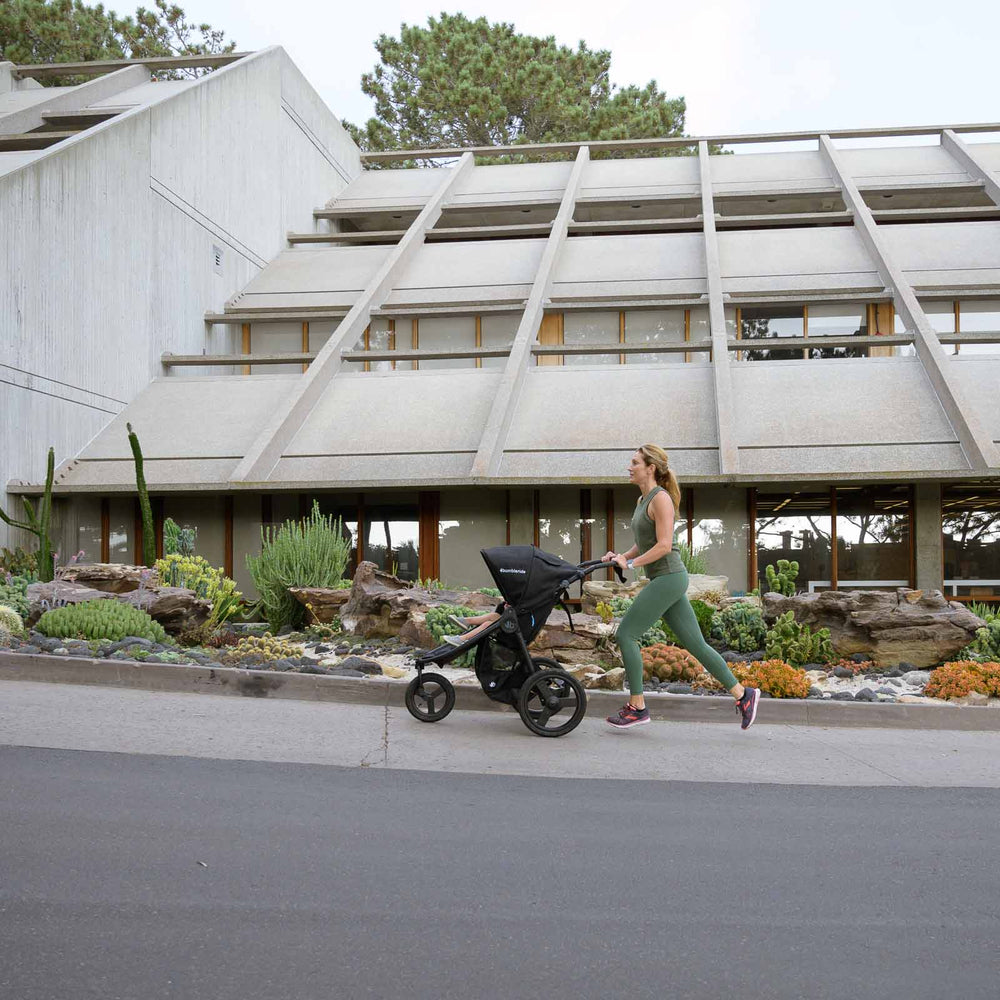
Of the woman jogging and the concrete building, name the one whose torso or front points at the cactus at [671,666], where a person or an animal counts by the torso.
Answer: the concrete building

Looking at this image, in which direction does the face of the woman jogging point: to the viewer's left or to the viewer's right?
to the viewer's left

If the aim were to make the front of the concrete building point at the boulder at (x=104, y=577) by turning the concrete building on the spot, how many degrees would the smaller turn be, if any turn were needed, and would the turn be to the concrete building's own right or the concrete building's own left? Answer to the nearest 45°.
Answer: approximately 45° to the concrete building's own right

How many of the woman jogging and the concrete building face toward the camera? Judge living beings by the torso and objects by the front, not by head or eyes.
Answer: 1

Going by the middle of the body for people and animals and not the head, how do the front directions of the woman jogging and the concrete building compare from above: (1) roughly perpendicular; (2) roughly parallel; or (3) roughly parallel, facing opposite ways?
roughly perpendicular

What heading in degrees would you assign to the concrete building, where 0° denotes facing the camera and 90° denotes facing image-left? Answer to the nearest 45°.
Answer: approximately 0°

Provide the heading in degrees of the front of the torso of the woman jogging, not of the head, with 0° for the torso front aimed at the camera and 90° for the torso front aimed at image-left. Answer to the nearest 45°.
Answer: approximately 90°

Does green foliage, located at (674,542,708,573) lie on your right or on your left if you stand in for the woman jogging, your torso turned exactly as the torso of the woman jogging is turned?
on your right

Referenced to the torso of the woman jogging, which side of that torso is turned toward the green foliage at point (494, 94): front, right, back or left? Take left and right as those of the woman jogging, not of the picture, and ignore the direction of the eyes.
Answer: right

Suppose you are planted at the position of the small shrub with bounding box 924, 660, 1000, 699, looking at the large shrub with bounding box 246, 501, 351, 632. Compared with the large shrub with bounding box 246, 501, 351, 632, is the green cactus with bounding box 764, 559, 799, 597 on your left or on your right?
right
